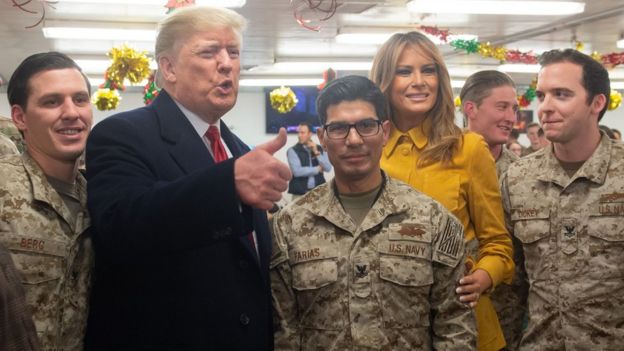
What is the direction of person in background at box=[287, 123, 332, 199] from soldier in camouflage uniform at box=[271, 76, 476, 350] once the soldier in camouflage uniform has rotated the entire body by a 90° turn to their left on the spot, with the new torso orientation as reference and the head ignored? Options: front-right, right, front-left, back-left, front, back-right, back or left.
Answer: left

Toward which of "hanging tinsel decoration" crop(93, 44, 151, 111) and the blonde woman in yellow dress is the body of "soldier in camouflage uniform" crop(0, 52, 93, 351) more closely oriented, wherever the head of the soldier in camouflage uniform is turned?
the blonde woman in yellow dress

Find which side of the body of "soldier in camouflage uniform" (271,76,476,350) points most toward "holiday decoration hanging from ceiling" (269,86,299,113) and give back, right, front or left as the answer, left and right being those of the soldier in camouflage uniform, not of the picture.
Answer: back

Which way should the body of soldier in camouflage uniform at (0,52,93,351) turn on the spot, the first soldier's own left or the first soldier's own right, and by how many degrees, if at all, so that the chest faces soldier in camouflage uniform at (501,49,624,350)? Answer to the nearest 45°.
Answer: approximately 45° to the first soldier's own left

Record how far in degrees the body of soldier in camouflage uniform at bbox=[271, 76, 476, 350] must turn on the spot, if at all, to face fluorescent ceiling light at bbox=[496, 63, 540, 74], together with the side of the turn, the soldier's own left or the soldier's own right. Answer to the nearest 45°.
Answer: approximately 180°
